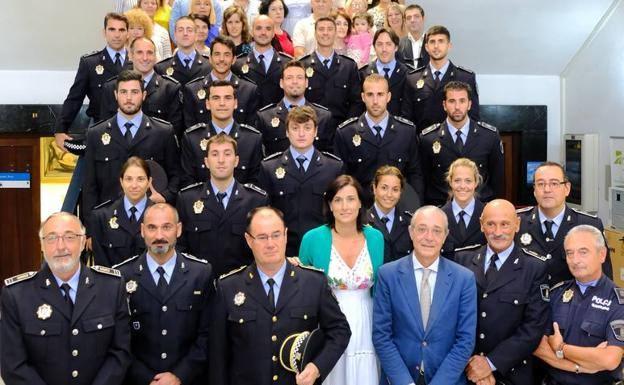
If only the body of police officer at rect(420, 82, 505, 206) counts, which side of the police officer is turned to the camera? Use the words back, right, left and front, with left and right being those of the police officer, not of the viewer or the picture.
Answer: front

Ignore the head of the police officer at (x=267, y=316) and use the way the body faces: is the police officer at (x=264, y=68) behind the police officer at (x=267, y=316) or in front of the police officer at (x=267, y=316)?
behind

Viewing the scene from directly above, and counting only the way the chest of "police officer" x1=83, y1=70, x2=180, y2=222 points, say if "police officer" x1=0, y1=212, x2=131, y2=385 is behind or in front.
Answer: in front

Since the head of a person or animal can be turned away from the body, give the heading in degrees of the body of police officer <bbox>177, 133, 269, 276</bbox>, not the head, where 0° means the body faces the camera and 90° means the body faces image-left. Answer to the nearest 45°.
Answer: approximately 0°

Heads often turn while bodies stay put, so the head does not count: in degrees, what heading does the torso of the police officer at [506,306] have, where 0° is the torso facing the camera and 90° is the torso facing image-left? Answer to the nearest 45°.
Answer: approximately 45°

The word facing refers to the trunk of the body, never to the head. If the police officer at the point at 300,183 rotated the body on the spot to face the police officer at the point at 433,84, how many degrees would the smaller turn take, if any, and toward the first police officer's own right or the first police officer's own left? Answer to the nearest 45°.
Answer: approximately 135° to the first police officer's own left

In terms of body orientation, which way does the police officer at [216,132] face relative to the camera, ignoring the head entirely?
toward the camera

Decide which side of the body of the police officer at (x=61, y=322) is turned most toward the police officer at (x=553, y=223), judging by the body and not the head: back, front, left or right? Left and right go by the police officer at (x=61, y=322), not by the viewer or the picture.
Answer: left

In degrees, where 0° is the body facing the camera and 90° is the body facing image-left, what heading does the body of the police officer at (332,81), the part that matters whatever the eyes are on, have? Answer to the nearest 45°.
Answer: approximately 0°
